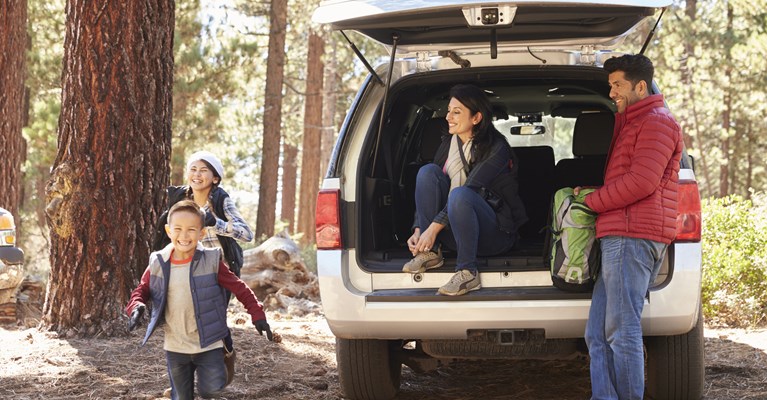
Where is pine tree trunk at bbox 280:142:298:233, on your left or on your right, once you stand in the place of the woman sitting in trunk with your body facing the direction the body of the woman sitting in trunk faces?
on your right

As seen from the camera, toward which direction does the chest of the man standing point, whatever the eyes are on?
to the viewer's left

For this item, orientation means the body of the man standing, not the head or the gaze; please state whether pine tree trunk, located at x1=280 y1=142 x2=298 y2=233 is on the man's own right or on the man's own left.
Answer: on the man's own right

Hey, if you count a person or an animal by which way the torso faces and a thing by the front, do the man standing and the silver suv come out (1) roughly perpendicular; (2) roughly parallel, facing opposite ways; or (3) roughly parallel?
roughly perpendicular

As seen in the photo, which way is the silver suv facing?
away from the camera

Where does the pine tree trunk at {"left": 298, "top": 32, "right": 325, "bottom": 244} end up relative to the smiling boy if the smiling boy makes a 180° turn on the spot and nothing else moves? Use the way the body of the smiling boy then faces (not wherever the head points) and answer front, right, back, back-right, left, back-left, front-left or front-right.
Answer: front

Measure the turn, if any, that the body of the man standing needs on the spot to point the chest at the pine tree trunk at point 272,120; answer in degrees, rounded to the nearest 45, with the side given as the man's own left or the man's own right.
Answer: approximately 45° to the man's own right

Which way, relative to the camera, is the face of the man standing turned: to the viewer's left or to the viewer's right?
to the viewer's left

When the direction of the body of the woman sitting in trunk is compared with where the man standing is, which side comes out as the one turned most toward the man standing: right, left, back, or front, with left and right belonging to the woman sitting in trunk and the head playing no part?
left

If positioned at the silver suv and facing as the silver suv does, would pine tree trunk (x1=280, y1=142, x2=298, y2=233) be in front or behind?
in front

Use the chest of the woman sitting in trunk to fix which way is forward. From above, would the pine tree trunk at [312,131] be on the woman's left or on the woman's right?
on the woman's right
